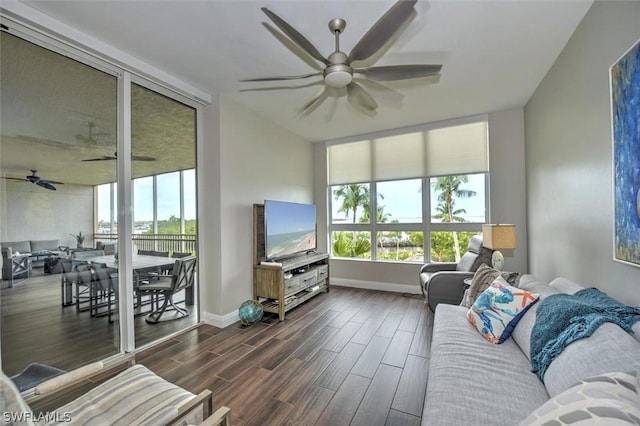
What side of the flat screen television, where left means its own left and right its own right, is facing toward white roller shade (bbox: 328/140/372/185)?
left

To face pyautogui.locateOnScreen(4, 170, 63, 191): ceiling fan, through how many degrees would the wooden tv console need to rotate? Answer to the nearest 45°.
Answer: approximately 90° to its right

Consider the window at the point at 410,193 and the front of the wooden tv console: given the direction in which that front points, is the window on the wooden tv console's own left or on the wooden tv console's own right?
on the wooden tv console's own left

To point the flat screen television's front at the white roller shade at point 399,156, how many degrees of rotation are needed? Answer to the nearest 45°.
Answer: approximately 45° to its left

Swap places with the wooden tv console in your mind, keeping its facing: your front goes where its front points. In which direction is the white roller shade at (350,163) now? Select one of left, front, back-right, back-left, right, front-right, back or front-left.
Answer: left

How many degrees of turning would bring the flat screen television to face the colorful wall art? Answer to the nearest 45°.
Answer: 0° — it already faces it

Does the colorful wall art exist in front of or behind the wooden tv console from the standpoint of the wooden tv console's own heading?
in front

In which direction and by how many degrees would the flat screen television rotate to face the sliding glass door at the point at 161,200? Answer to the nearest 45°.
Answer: approximately 90° to its right

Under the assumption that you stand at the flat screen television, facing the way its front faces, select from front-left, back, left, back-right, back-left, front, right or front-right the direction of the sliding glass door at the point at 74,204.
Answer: right

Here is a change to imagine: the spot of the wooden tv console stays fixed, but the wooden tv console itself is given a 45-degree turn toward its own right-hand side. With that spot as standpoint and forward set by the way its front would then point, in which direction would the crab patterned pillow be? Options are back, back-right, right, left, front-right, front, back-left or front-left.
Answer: front-left

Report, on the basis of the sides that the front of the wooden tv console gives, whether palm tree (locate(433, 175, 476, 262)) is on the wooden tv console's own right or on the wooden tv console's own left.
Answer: on the wooden tv console's own left

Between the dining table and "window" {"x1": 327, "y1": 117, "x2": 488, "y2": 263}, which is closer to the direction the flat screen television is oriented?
the window

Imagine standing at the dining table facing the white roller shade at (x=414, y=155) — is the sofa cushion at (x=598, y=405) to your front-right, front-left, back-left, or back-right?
front-right

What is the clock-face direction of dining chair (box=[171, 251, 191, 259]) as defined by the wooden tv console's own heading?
The dining chair is roughly at 4 o'clock from the wooden tv console.

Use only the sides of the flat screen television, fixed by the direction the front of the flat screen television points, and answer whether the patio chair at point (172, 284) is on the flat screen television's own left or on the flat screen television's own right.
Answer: on the flat screen television's own right

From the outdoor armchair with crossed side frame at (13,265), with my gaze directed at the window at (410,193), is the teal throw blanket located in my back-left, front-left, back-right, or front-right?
front-right

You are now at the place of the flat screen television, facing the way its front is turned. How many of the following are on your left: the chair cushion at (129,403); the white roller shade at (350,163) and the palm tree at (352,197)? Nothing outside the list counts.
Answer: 2

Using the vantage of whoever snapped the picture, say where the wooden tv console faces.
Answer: facing the viewer and to the right of the viewer
